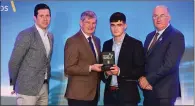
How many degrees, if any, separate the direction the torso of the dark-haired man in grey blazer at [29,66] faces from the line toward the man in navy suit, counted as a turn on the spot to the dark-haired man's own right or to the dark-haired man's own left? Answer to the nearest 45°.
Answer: approximately 45° to the dark-haired man's own left

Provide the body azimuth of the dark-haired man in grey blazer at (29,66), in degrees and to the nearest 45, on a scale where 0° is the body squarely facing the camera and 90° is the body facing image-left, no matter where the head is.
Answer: approximately 315°

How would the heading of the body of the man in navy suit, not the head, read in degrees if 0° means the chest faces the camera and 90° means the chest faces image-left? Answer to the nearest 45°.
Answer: approximately 45°
